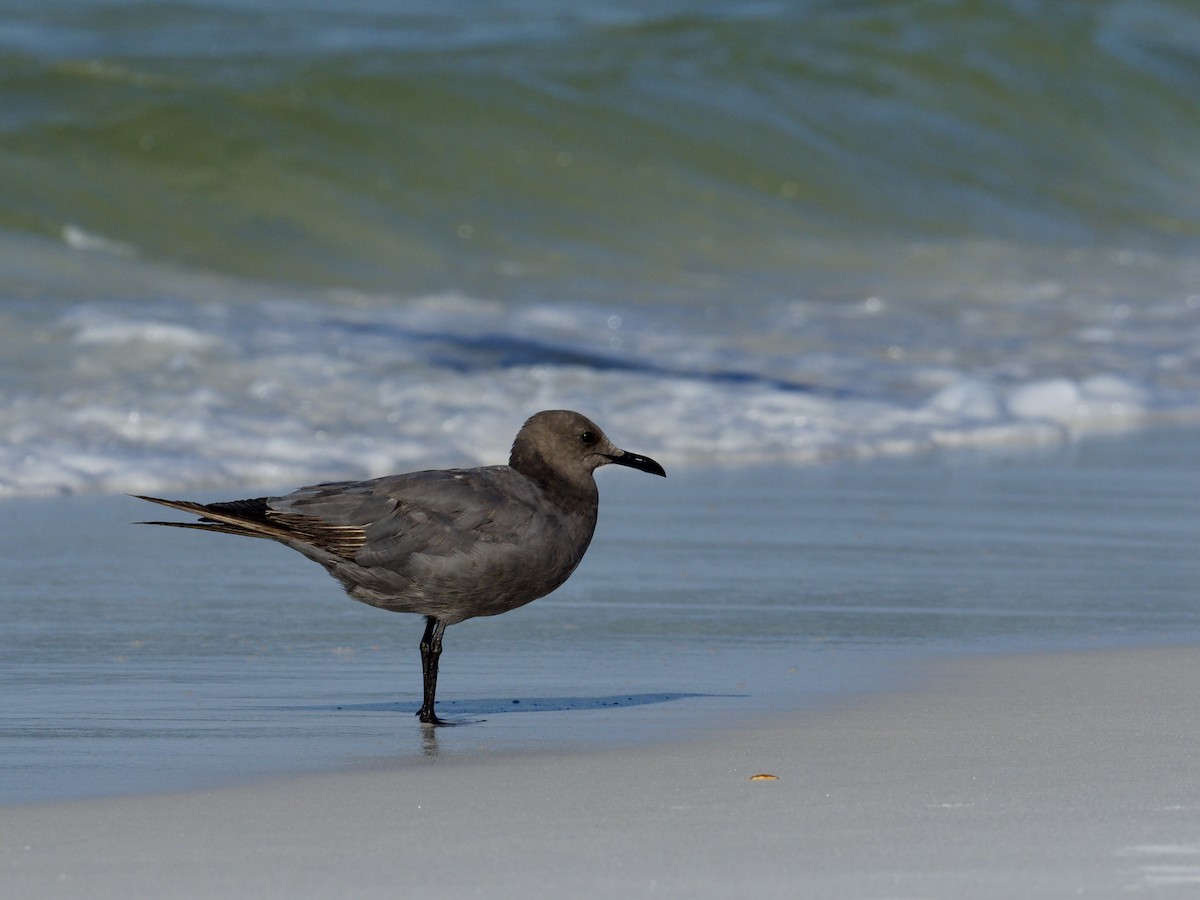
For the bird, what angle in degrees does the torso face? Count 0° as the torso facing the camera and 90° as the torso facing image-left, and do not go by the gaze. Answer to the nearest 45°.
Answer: approximately 270°
